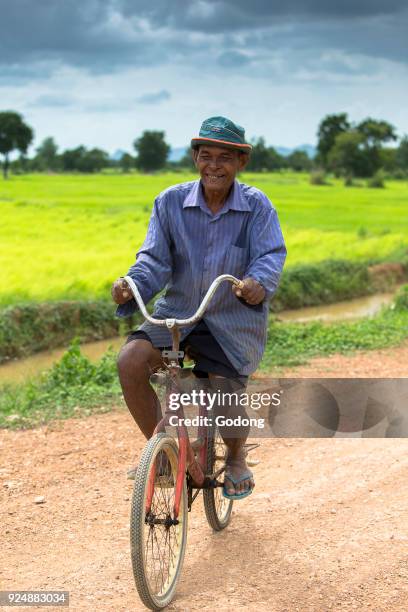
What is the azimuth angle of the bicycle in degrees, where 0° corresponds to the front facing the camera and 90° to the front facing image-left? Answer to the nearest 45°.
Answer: approximately 0°
